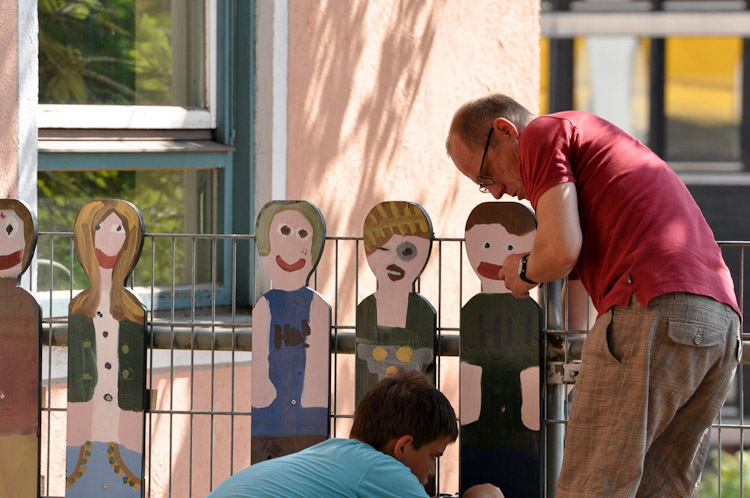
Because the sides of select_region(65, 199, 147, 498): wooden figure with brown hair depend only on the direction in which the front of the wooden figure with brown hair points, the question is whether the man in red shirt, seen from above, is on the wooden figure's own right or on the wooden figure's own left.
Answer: on the wooden figure's own left

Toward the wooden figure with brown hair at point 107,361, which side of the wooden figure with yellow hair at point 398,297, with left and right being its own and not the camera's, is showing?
right

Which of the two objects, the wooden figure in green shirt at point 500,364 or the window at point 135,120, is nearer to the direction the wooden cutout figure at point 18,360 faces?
the wooden figure in green shirt

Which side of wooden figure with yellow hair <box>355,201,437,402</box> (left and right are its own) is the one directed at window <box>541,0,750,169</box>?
back

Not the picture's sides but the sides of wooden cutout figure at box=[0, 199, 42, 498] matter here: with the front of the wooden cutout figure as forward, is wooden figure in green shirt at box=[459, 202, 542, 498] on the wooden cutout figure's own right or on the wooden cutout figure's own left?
on the wooden cutout figure's own left

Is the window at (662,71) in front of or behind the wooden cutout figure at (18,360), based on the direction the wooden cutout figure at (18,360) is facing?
behind

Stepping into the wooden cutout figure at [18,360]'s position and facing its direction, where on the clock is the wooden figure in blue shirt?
The wooden figure in blue shirt is roughly at 10 o'clock from the wooden cutout figure.

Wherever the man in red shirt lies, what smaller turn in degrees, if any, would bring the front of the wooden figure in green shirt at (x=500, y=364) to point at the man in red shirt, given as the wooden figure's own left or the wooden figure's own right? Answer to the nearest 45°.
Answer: approximately 45° to the wooden figure's own left

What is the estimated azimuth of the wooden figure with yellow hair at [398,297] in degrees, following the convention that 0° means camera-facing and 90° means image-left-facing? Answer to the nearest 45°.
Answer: approximately 0°

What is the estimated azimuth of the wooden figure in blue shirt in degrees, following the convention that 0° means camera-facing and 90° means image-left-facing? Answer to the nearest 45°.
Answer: approximately 0°

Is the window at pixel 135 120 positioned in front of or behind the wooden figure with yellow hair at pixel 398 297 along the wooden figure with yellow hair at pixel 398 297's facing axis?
behind
